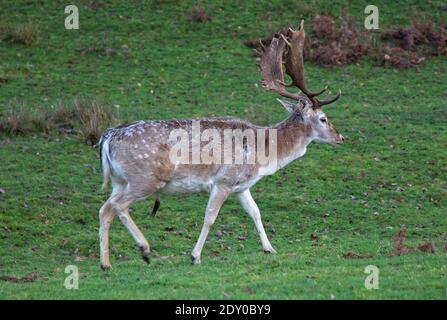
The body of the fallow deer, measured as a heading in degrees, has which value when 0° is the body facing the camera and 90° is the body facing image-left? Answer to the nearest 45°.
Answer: approximately 270°
